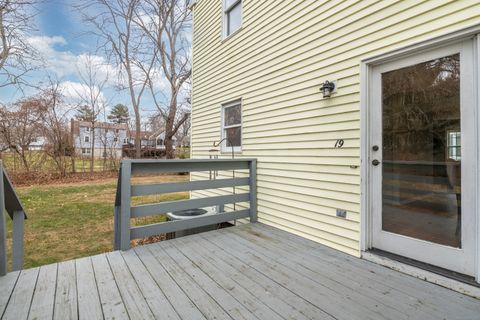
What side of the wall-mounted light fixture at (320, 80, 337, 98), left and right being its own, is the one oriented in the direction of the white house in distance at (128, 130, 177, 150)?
right

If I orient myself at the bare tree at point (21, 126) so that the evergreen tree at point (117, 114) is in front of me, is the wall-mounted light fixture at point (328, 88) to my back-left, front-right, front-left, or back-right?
back-right

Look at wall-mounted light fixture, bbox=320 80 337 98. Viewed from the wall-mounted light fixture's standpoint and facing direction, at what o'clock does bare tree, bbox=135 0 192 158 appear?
The bare tree is roughly at 3 o'clock from the wall-mounted light fixture.

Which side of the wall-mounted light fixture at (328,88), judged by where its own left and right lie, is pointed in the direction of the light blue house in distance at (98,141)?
right

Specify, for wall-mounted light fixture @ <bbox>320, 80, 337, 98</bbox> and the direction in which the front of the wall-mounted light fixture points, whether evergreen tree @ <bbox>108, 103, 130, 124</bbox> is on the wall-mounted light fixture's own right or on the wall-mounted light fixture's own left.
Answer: on the wall-mounted light fixture's own right

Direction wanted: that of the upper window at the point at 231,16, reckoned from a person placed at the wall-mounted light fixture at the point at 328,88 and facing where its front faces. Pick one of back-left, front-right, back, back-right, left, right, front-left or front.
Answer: right

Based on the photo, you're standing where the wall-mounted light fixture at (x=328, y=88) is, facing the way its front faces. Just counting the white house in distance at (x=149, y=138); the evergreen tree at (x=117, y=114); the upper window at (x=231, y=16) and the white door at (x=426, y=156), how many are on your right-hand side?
3

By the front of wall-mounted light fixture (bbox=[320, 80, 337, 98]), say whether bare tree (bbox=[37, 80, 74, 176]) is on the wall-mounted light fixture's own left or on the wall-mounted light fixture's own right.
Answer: on the wall-mounted light fixture's own right

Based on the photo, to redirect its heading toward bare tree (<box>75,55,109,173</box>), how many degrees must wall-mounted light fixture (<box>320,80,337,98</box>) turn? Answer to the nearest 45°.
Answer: approximately 90° to its right

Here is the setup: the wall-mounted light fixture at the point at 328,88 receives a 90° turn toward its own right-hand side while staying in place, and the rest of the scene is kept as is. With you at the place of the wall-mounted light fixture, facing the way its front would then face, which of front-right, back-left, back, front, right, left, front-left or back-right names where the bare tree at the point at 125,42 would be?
front

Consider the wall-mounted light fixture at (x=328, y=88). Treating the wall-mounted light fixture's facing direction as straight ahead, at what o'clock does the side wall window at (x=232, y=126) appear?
The side wall window is roughly at 3 o'clock from the wall-mounted light fixture.

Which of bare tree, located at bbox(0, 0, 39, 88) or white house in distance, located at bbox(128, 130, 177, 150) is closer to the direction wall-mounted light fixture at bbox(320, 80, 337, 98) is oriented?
the bare tree

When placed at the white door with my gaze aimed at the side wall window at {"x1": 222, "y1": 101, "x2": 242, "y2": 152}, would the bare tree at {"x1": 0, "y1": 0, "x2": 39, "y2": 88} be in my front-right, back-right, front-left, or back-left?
front-left

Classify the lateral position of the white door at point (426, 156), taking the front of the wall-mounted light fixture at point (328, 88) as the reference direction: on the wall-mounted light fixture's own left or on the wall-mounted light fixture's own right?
on the wall-mounted light fixture's own left

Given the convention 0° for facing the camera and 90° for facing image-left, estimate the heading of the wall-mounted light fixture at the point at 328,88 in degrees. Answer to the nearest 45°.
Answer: approximately 45°
